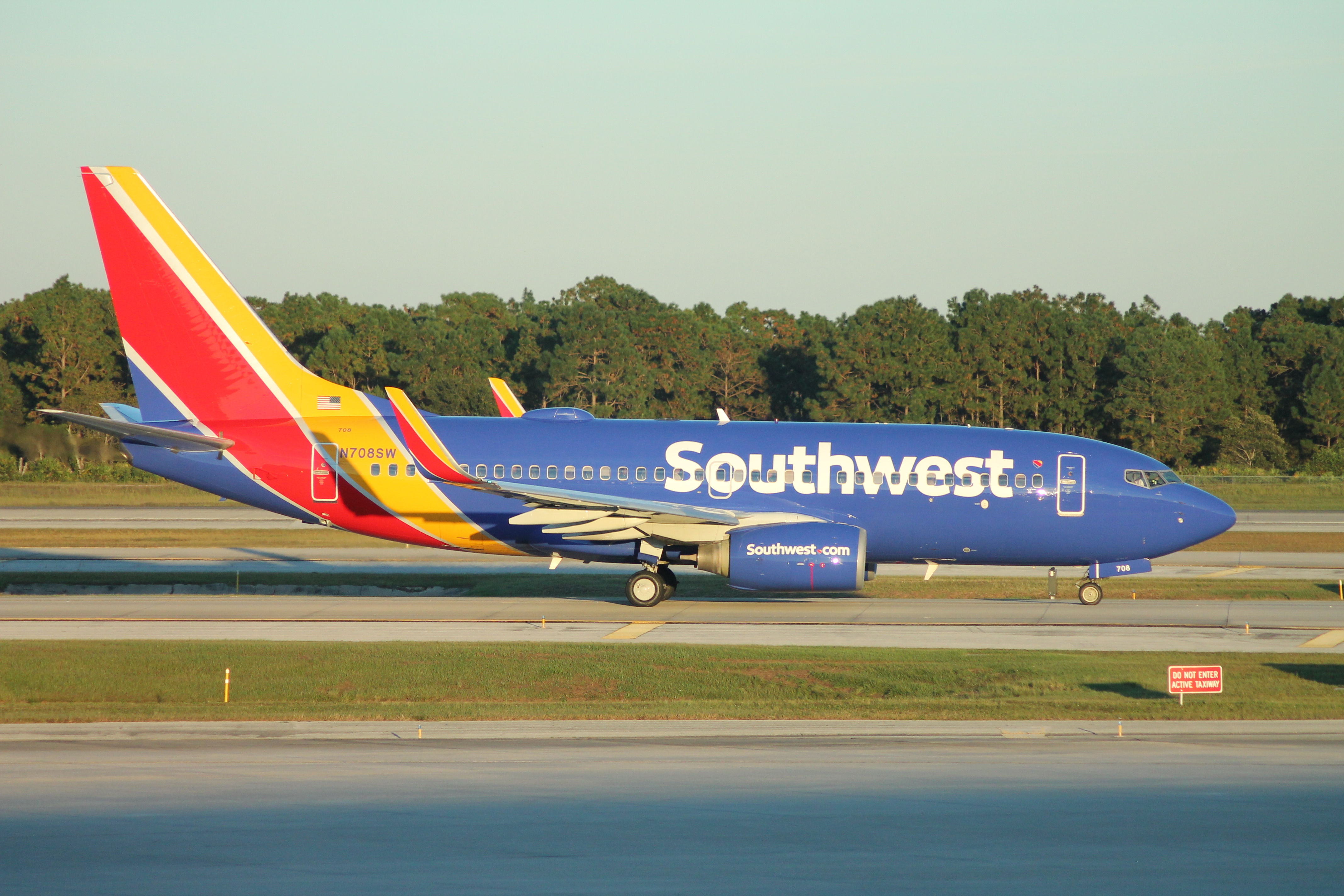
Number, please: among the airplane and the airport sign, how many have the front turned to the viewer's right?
1

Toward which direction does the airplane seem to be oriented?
to the viewer's right

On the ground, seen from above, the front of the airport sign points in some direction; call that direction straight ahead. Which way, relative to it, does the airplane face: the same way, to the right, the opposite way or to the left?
to the left

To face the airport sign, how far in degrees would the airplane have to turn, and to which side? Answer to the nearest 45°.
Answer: approximately 45° to its right

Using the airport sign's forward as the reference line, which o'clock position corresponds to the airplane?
The airplane is roughly at 4 o'clock from the airport sign.

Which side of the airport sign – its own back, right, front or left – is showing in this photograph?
front
